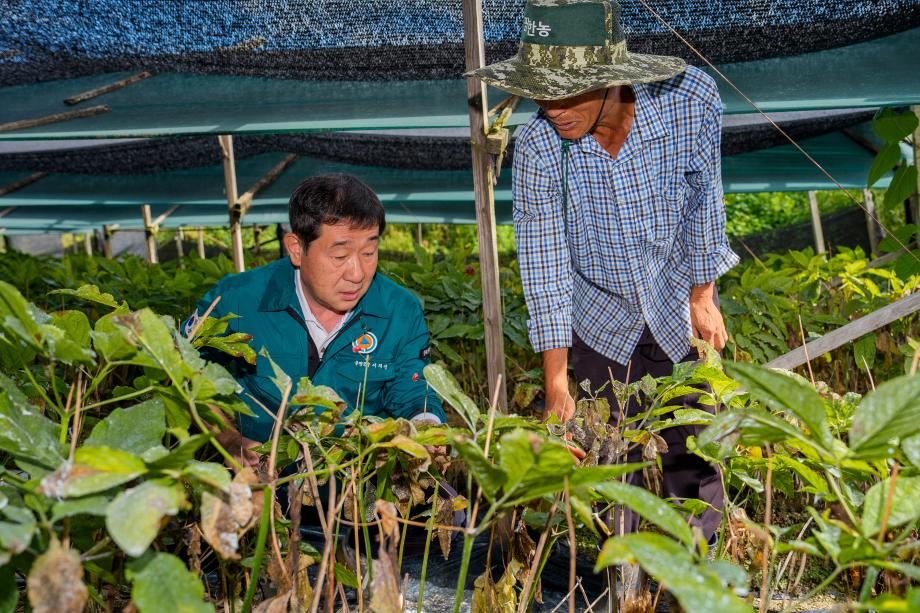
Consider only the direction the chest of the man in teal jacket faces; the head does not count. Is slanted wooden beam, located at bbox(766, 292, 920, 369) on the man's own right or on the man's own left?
on the man's own left

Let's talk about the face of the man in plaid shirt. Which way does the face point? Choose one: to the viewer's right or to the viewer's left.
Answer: to the viewer's left

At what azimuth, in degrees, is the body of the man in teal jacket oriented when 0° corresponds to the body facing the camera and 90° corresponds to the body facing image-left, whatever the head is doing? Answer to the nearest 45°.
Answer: approximately 0°

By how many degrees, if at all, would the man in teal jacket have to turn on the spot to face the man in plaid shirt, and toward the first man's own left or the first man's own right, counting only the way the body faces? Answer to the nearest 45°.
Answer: approximately 90° to the first man's own left

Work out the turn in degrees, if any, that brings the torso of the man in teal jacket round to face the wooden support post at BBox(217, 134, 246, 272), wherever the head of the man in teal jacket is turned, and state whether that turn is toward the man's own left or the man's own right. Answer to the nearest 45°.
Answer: approximately 180°

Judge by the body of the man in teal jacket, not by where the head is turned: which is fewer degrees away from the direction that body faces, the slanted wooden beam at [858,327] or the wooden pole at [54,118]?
the slanted wooden beam

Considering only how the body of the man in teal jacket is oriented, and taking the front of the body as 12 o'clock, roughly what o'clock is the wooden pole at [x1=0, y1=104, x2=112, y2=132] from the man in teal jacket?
The wooden pole is roughly at 5 o'clock from the man in teal jacket.

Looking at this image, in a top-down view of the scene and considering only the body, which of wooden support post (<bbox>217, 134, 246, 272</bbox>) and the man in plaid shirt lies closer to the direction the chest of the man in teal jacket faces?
the man in plaid shirt
